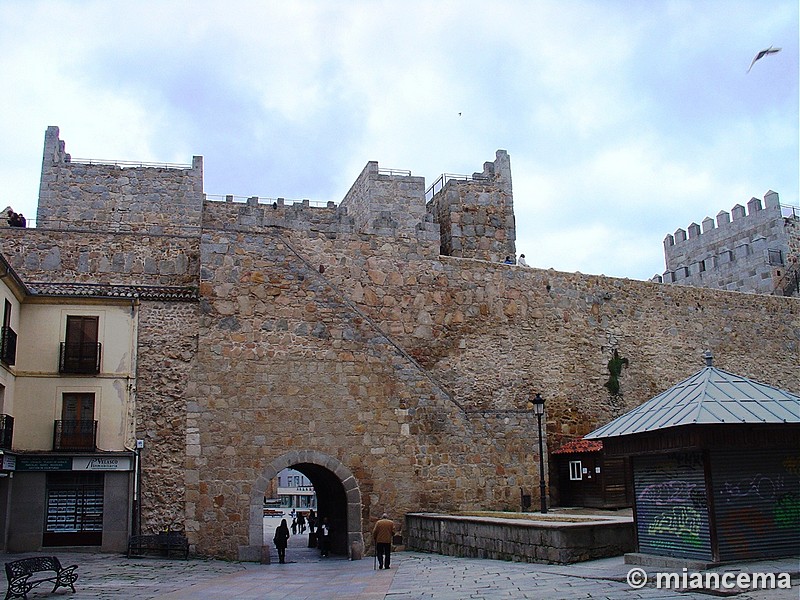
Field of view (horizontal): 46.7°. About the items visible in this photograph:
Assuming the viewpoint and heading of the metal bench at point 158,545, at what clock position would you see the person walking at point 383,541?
The person walking is roughly at 10 o'clock from the metal bench.

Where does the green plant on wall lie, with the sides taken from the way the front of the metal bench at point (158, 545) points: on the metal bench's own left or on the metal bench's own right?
on the metal bench's own left

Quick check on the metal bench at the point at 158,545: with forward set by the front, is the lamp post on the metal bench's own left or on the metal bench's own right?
on the metal bench's own left

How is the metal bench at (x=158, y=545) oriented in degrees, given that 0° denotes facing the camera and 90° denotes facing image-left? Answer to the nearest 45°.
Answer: approximately 0°

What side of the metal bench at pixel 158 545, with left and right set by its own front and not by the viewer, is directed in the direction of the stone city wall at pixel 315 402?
left

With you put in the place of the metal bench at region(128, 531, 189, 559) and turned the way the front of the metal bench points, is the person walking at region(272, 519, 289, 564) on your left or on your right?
on your left

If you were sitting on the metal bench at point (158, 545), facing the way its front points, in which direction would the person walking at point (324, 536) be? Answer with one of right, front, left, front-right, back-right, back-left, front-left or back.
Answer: back-left
